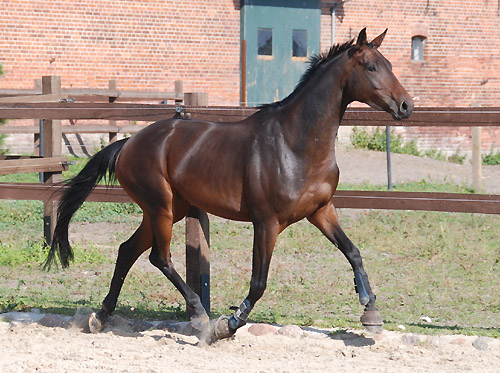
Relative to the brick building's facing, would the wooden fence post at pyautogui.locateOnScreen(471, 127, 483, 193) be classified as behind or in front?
in front

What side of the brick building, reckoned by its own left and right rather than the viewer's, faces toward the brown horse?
front

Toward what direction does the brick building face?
toward the camera

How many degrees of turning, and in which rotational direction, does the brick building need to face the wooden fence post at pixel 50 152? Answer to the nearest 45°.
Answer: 0° — it already faces it

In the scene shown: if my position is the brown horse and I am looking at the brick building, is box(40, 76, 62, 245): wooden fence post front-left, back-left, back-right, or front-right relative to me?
front-left

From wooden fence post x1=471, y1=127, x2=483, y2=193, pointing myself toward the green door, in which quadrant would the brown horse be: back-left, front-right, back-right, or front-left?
back-left

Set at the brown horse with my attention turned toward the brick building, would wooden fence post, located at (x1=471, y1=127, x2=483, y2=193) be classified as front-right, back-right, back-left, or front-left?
front-right

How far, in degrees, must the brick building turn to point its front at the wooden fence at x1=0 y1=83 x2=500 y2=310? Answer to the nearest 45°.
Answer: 0° — it already faces it

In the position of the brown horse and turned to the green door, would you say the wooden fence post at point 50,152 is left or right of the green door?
left

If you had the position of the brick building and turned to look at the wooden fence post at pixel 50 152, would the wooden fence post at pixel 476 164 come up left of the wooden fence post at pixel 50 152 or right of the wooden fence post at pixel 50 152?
left
